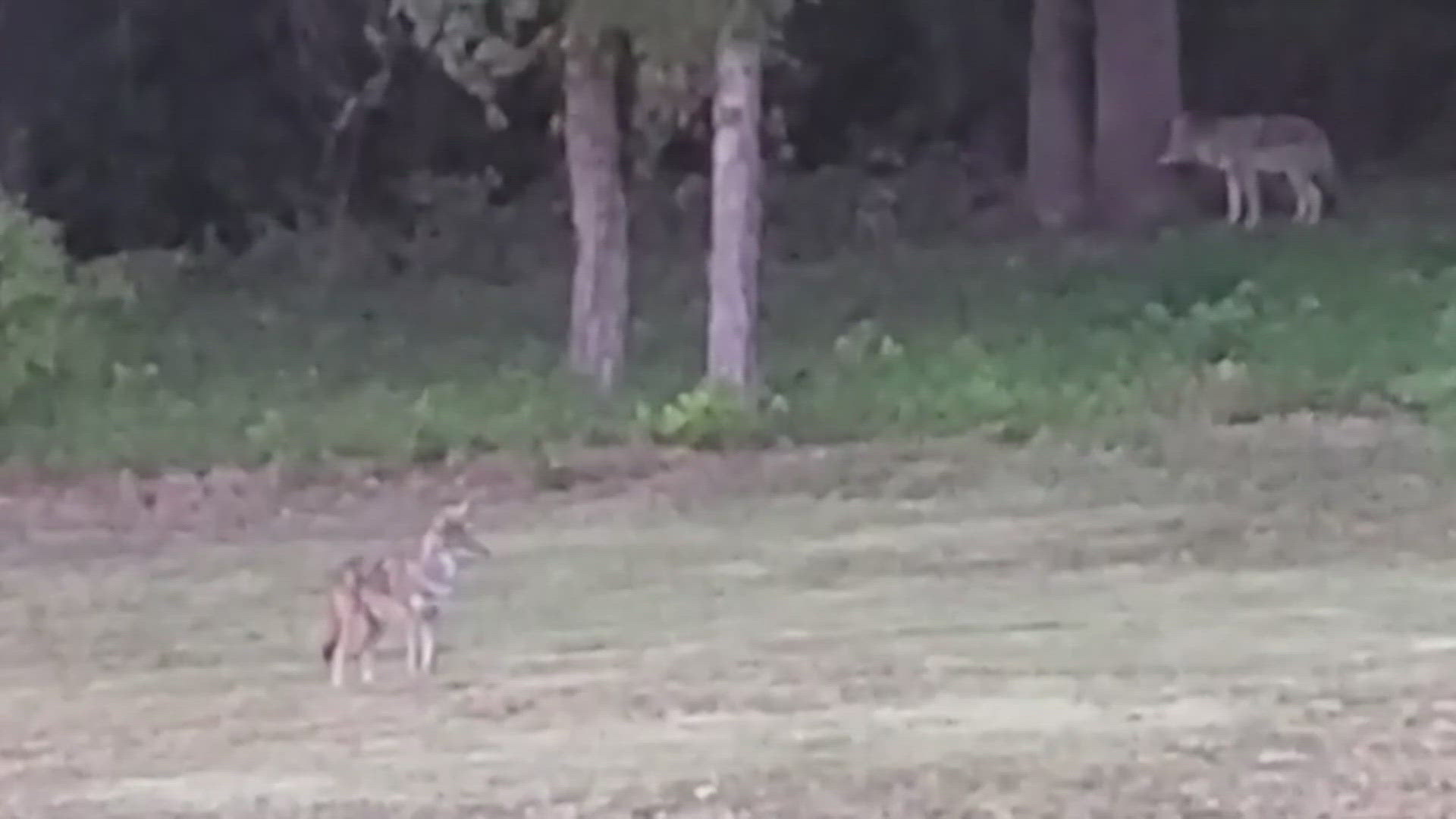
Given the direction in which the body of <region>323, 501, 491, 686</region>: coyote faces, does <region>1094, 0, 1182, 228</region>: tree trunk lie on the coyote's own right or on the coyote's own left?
on the coyote's own left

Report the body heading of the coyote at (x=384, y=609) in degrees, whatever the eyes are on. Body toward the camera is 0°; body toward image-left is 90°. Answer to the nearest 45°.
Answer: approximately 270°

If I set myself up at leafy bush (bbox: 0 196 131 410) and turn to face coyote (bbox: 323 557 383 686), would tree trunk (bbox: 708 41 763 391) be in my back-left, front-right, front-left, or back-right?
front-left

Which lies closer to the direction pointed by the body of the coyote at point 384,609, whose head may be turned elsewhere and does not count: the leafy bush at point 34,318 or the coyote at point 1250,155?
the coyote

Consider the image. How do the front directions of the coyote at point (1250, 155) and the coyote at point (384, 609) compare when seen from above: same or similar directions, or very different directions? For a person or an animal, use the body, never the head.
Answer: very different directions

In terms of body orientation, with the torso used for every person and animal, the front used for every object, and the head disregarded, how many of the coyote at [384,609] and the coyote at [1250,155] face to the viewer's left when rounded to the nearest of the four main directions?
1

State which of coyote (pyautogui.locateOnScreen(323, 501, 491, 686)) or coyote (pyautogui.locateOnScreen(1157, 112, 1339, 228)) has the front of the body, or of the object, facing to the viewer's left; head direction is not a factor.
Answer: coyote (pyautogui.locateOnScreen(1157, 112, 1339, 228))

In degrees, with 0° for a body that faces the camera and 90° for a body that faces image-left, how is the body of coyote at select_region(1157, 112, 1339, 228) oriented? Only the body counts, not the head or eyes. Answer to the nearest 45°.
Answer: approximately 90°

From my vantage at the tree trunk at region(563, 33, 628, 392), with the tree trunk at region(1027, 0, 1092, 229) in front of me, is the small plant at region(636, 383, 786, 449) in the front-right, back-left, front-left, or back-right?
back-right

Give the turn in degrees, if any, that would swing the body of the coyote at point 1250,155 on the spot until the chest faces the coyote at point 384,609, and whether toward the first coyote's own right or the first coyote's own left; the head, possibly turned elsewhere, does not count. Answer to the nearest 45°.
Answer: approximately 90° to the first coyote's own left
